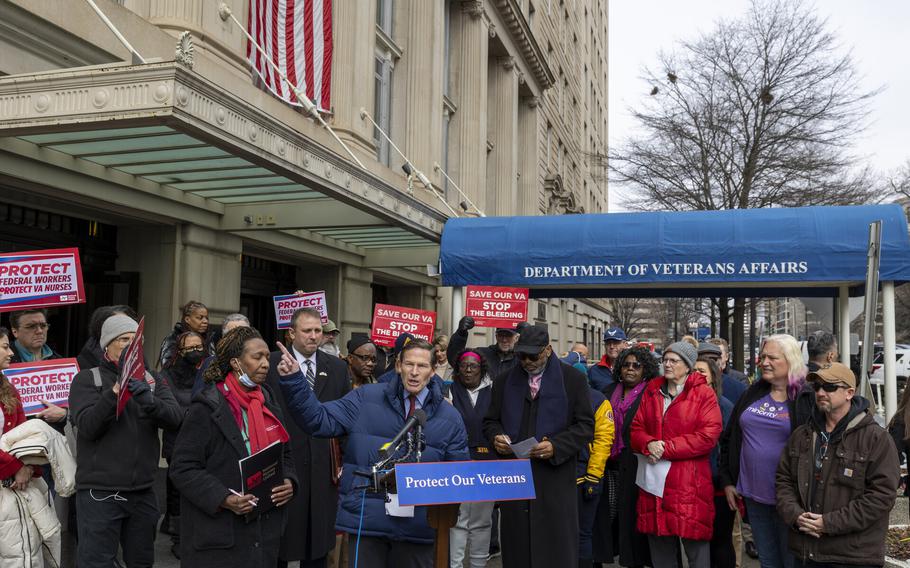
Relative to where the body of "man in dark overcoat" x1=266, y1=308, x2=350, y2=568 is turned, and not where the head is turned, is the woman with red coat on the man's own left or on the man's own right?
on the man's own left

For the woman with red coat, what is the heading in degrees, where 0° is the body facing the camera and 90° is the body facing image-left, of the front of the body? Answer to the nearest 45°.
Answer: approximately 45°

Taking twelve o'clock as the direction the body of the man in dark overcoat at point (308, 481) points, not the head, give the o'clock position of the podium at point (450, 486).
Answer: The podium is roughly at 11 o'clock from the man in dark overcoat.

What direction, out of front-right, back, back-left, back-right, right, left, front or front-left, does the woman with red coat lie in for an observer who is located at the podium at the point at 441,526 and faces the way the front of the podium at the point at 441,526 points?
back-left

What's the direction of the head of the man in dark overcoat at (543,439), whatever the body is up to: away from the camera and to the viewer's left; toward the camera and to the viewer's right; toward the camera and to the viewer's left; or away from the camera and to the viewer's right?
toward the camera and to the viewer's left

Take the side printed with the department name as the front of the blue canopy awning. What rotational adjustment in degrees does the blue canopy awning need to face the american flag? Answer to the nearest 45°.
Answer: approximately 90° to its right

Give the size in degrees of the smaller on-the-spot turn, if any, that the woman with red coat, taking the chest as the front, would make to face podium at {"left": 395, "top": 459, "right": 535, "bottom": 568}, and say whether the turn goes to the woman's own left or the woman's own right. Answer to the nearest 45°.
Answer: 0° — they already face it

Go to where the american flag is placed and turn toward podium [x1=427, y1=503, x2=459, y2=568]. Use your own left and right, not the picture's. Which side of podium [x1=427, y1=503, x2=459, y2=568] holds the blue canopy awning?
left

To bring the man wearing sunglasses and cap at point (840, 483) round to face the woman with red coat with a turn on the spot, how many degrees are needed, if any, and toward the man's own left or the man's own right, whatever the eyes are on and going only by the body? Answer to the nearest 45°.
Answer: approximately 90° to the man's own right

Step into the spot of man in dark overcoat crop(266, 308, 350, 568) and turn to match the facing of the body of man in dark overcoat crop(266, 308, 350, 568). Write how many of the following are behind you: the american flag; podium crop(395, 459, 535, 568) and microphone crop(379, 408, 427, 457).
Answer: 1

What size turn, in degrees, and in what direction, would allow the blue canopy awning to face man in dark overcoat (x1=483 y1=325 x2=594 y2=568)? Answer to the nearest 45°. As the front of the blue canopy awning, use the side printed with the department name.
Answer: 0° — it already faces them
